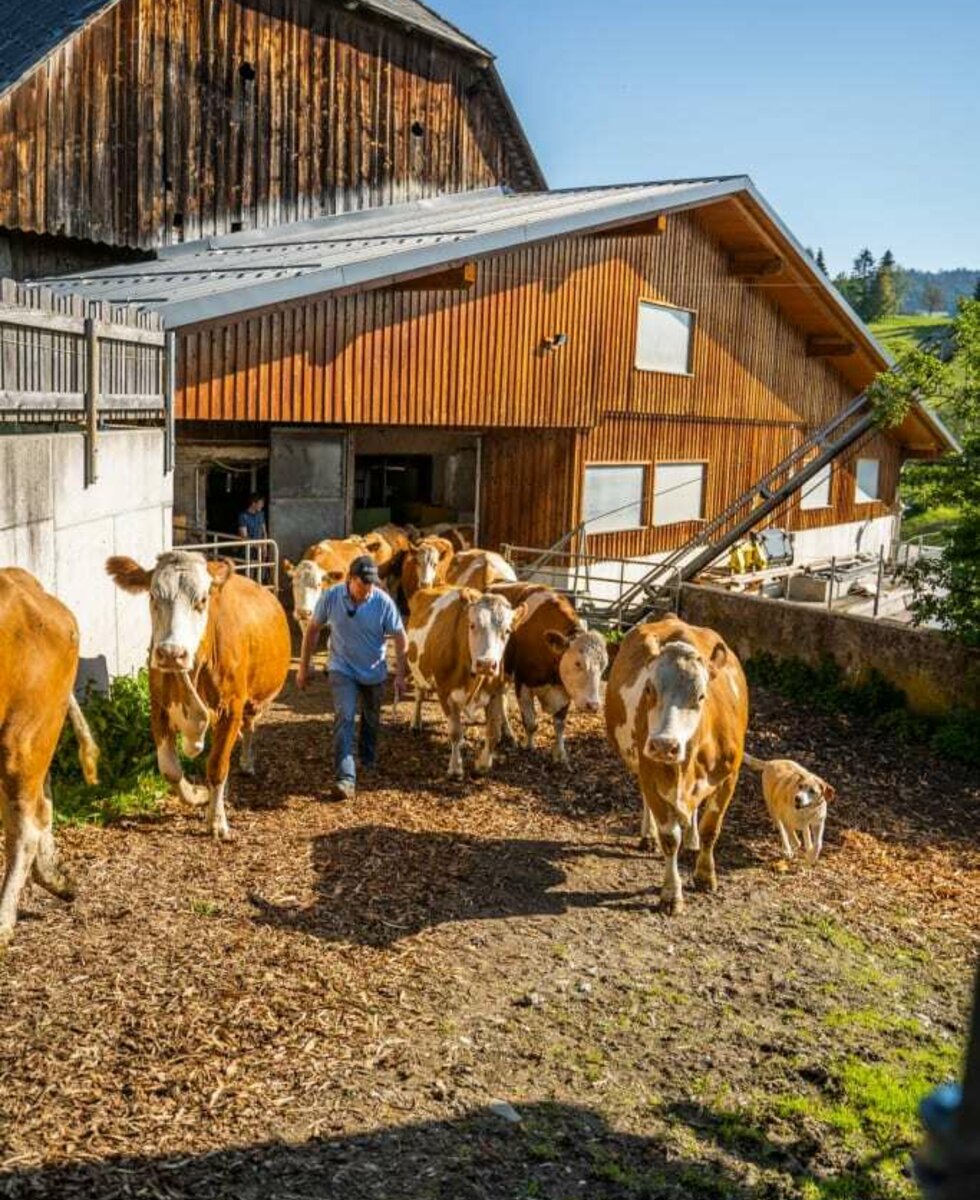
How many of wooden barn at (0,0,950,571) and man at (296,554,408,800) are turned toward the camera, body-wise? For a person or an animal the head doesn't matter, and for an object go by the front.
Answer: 2

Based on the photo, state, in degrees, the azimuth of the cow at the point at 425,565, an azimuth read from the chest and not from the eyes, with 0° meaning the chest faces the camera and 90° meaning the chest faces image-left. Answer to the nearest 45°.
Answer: approximately 0°

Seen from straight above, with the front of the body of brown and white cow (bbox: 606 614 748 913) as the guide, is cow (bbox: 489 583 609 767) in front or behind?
behind

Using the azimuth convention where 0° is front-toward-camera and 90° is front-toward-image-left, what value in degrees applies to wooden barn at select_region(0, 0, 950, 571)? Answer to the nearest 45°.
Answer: approximately 0°

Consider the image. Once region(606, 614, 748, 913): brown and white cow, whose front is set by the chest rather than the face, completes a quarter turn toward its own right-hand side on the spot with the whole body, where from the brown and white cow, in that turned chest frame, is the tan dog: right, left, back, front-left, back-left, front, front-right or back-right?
back-right

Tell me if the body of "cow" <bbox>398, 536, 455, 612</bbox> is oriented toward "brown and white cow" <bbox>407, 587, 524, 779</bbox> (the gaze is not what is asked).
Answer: yes

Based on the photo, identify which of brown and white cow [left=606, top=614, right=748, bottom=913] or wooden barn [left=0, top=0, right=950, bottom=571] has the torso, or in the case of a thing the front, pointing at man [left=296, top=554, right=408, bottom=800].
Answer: the wooden barn

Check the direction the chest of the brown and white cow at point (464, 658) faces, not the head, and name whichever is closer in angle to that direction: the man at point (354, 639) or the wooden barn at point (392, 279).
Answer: the man
